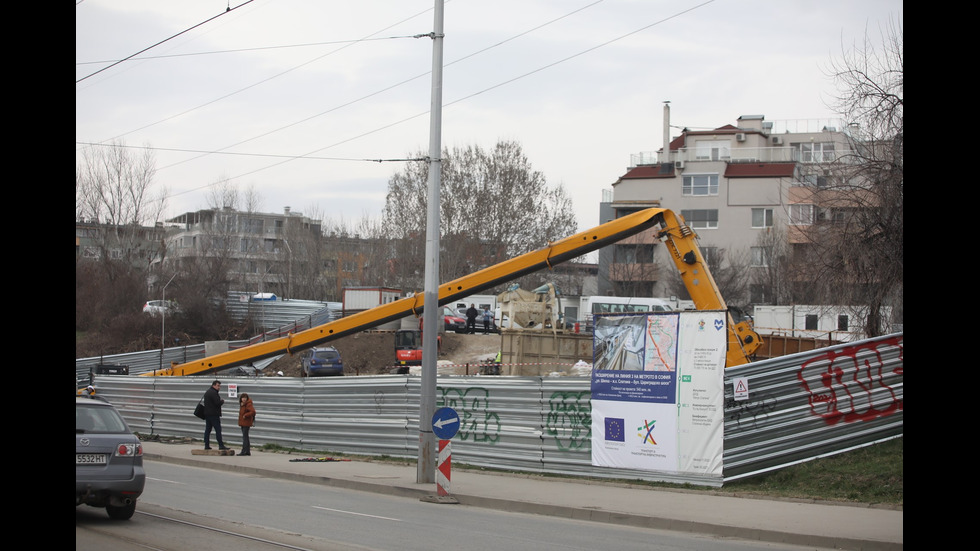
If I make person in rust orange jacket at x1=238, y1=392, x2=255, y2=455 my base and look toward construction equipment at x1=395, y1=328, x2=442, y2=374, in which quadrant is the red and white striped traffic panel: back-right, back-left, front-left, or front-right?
back-right

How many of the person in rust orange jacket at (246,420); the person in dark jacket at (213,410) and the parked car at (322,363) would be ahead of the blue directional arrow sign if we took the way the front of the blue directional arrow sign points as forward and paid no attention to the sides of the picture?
0

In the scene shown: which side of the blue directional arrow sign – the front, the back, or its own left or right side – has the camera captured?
front

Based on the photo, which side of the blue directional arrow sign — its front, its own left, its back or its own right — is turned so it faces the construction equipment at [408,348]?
back

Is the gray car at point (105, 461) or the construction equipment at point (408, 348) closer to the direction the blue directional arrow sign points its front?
the gray car

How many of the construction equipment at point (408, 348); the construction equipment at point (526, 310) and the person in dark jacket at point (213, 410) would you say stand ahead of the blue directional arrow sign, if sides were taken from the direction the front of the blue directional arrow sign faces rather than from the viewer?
0

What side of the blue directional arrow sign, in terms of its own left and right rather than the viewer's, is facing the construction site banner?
left

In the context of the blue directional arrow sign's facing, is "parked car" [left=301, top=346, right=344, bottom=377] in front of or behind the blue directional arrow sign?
behind

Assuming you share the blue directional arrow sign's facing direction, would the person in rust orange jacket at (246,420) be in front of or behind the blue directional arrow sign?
behind

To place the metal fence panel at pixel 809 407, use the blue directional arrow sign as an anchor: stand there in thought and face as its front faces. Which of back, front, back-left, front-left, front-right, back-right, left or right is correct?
left

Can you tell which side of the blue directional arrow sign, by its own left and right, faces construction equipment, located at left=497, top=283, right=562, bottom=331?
back
